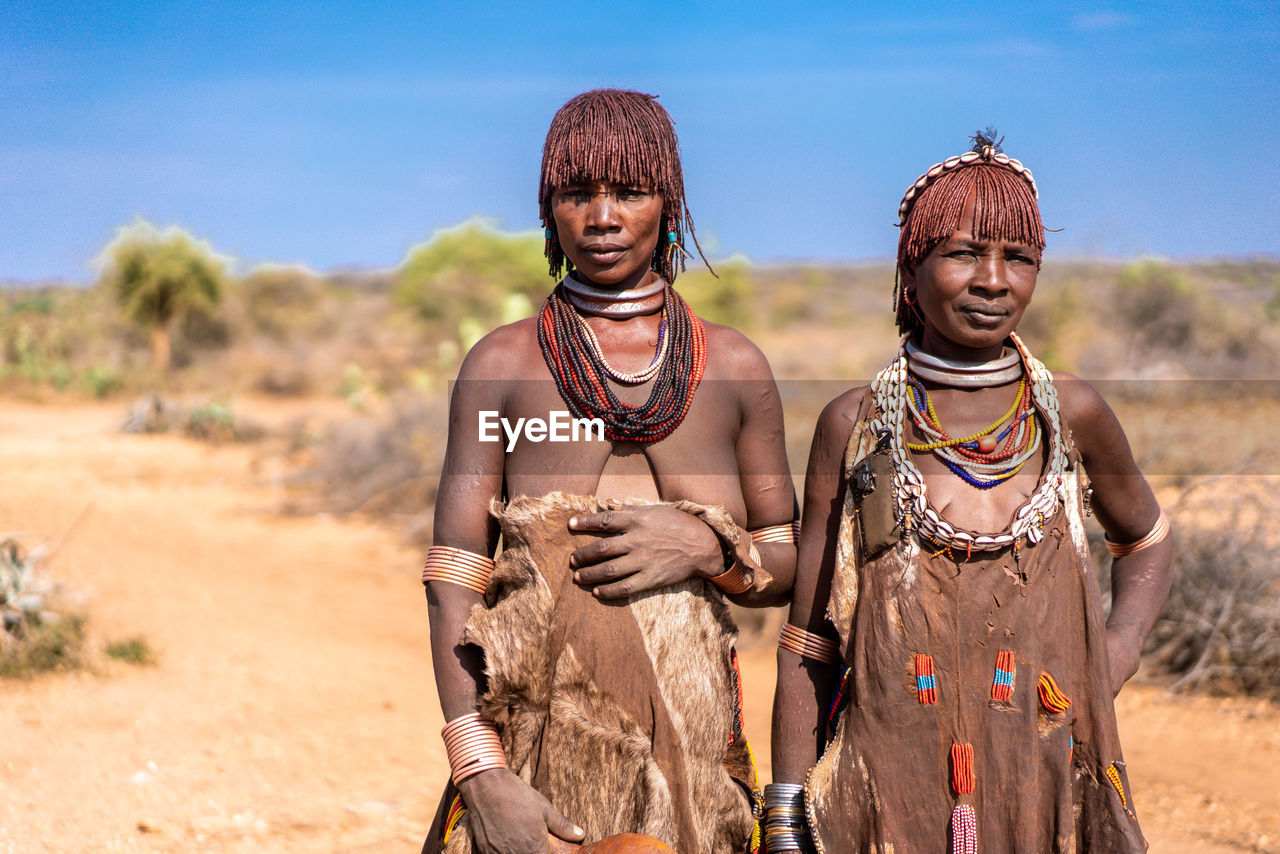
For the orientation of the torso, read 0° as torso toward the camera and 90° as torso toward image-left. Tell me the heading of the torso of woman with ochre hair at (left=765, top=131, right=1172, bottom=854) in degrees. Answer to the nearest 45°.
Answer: approximately 0°

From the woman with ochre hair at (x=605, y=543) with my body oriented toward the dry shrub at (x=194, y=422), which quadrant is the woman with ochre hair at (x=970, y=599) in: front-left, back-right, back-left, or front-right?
back-right

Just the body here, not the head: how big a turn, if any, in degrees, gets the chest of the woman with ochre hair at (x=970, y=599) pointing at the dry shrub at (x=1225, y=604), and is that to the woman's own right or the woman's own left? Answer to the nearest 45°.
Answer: approximately 180°

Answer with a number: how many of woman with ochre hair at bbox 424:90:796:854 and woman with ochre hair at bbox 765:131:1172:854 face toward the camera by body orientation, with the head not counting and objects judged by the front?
2

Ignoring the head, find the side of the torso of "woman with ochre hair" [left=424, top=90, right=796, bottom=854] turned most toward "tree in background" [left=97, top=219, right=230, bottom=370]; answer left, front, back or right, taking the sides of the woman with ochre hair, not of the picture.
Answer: back

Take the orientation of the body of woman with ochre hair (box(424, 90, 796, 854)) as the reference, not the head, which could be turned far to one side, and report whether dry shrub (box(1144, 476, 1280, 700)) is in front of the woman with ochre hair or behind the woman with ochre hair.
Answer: behind

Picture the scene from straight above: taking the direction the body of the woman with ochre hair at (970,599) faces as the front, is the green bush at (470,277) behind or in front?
behind
